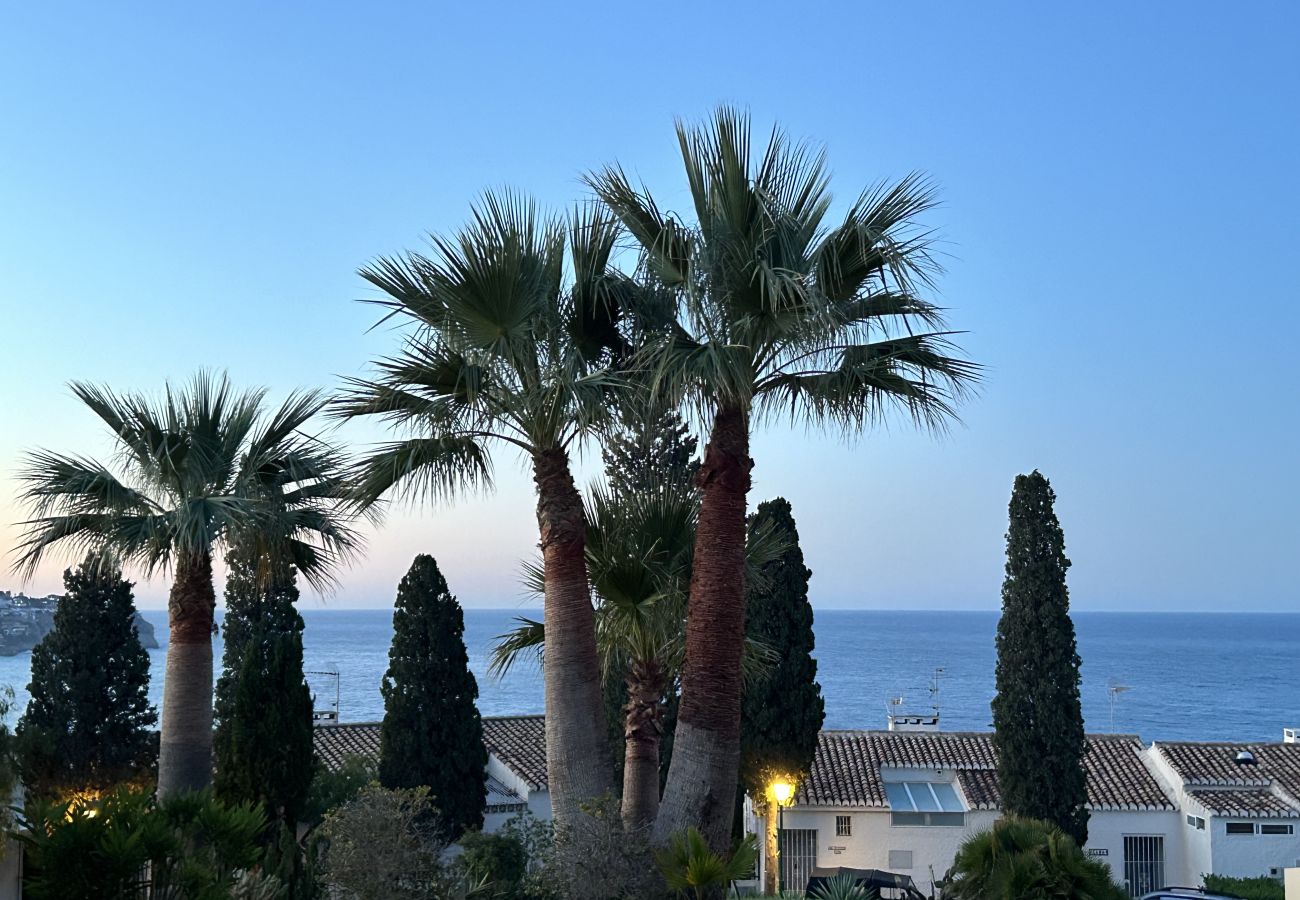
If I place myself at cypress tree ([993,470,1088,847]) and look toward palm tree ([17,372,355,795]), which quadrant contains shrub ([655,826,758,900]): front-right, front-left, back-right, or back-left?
front-left

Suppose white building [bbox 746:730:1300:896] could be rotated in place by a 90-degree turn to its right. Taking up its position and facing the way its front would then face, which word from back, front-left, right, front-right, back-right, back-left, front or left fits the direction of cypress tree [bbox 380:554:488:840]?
front-left

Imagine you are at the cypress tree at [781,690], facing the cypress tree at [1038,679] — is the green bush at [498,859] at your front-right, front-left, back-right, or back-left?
back-right

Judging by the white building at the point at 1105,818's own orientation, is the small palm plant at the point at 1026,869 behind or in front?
in front

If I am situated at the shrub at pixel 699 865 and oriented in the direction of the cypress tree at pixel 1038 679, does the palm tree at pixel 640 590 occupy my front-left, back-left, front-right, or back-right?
front-left

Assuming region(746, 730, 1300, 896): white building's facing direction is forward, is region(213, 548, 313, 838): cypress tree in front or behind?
in front

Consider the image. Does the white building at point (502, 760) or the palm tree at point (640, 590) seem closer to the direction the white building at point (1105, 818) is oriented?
the palm tree

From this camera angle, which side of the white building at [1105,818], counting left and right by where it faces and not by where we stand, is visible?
front

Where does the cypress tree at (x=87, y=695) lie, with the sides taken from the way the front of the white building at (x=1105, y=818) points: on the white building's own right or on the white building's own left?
on the white building's own right

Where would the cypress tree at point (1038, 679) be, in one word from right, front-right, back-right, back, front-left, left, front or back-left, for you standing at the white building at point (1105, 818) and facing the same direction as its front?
front

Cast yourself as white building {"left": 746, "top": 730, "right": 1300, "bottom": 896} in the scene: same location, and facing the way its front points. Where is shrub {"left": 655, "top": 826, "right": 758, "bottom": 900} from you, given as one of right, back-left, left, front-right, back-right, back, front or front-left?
front

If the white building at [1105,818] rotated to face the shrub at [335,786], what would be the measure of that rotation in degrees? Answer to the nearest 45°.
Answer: approximately 45° to its right

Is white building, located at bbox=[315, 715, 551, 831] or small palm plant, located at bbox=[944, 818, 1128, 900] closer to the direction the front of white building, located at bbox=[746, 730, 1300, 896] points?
the small palm plant
